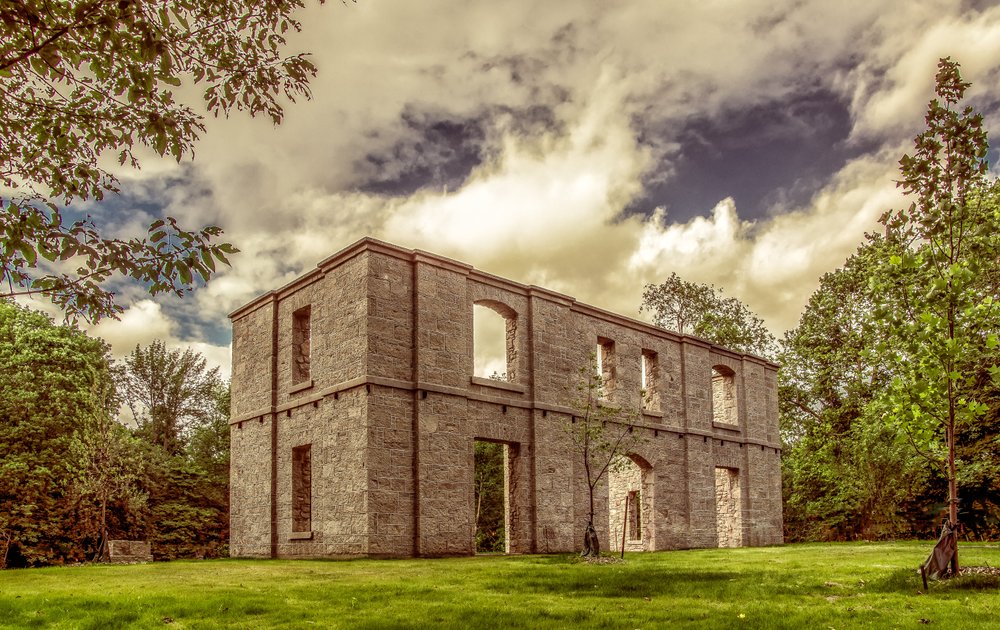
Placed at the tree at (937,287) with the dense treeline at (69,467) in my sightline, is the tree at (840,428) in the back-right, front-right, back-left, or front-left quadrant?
front-right

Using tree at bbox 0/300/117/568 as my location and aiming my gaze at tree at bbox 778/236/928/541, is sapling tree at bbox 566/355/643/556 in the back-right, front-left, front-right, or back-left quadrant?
front-right

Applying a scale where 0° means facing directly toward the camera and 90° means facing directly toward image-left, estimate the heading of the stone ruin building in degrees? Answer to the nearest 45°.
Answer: approximately 315°

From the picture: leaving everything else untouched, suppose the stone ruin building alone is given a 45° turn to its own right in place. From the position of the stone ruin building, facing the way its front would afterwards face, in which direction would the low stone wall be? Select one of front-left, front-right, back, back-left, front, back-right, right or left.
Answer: right

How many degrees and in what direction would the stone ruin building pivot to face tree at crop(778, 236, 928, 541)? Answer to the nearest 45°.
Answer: approximately 90° to its left

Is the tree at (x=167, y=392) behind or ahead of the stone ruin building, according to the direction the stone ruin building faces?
behind

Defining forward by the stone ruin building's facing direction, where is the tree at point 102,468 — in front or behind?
behind
